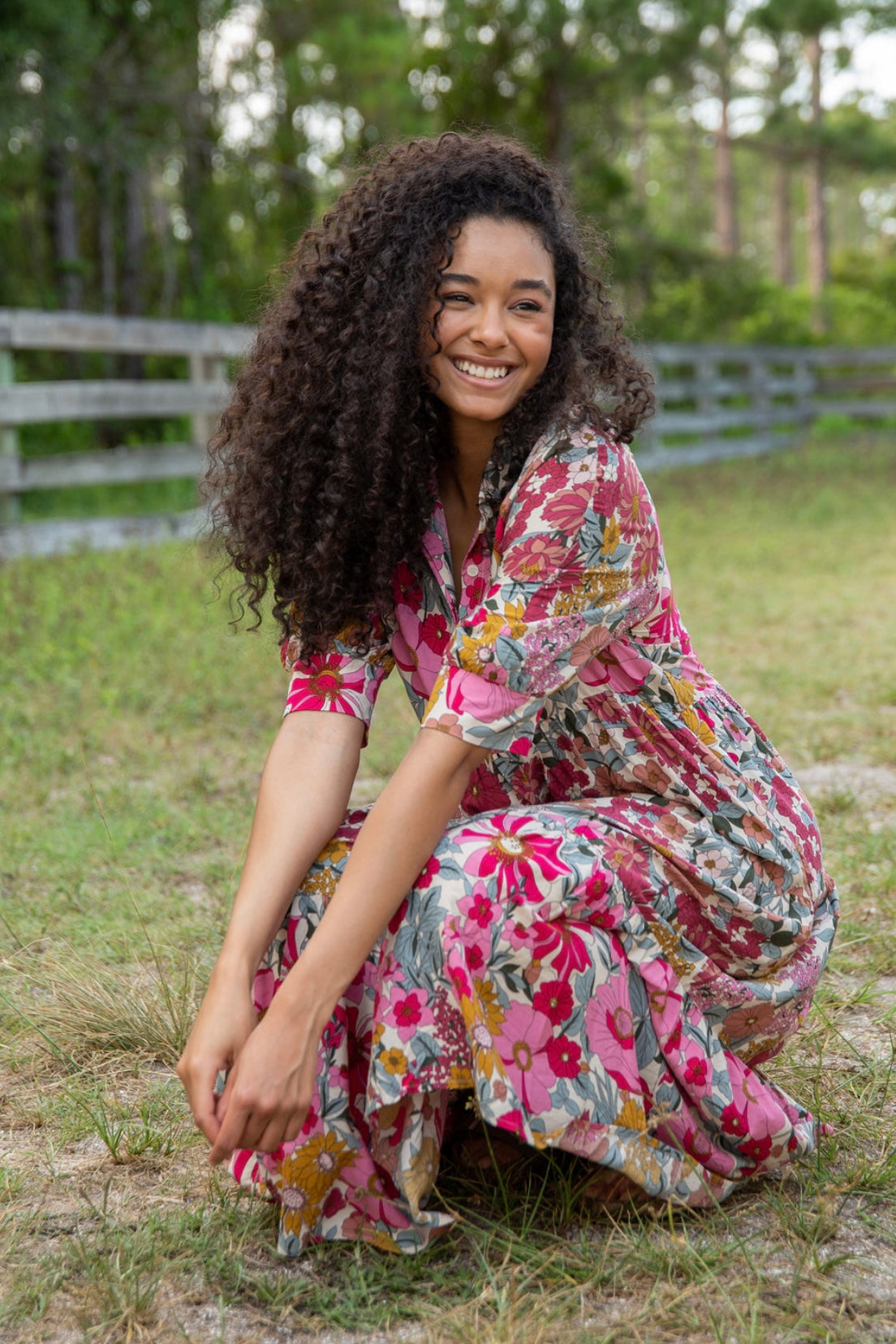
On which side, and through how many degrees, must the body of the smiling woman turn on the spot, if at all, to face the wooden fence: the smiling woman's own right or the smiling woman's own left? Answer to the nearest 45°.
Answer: approximately 135° to the smiling woman's own right
